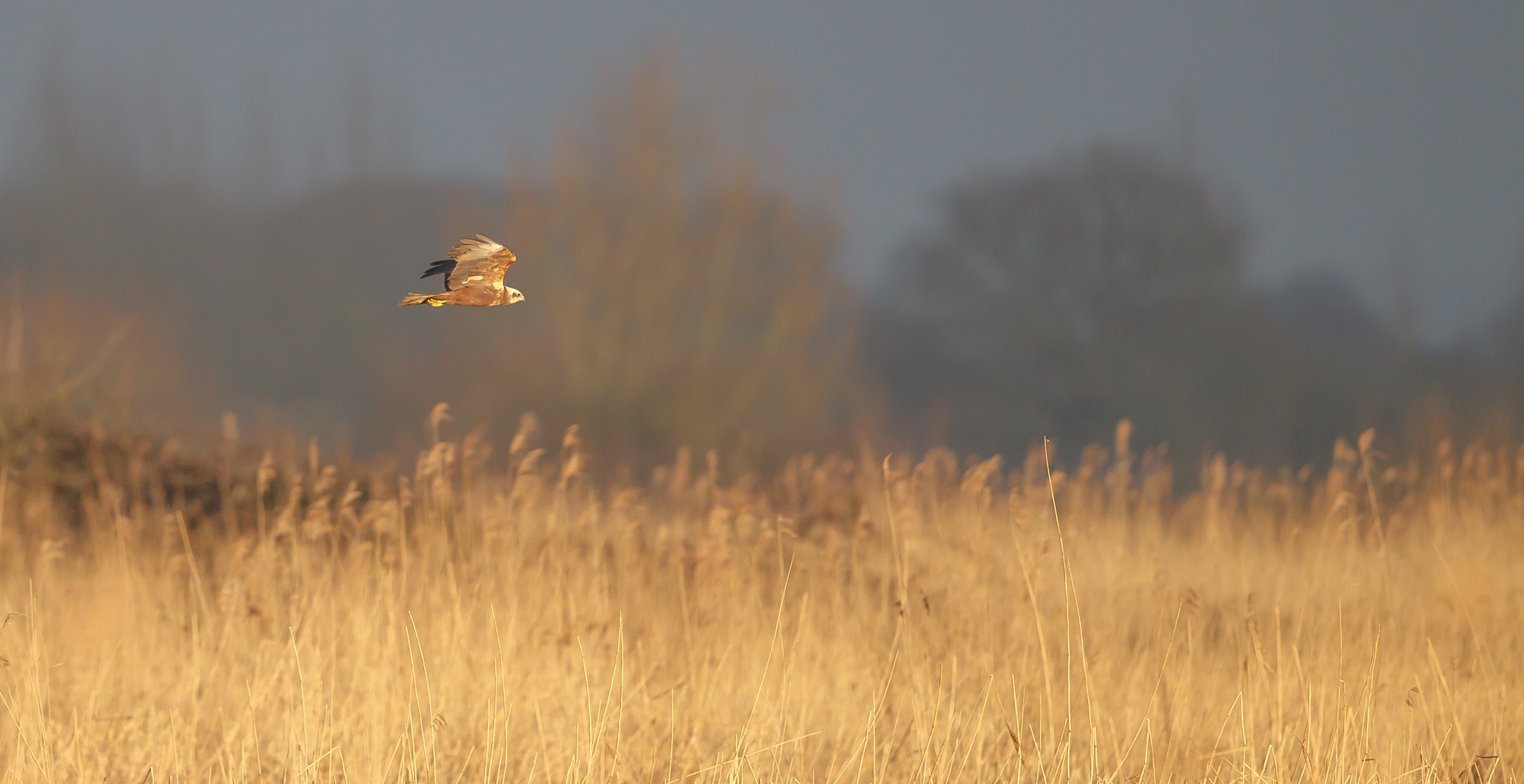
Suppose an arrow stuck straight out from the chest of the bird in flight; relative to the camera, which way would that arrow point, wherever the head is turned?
to the viewer's right

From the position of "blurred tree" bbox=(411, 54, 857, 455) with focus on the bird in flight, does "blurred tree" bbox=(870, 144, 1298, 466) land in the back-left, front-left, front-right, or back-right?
back-left

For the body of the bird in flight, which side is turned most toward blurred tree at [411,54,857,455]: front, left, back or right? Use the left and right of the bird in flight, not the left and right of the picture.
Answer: left

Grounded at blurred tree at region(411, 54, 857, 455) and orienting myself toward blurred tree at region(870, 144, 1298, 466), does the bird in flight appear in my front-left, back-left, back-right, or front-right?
back-right

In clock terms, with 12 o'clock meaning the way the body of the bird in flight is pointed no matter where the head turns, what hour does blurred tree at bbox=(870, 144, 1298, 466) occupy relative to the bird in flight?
The blurred tree is roughly at 10 o'clock from the bird in flight.
